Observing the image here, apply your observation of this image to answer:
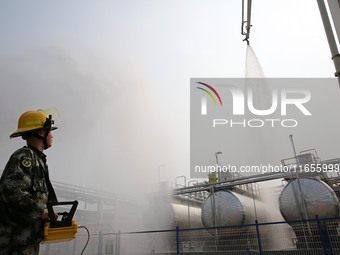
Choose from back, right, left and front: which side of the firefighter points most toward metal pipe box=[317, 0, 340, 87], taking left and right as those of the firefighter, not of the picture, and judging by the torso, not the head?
front

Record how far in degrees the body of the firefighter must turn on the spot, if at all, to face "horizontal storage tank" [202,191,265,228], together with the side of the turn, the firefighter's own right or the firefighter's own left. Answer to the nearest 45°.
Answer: approximately 45° to the firefighter's own left

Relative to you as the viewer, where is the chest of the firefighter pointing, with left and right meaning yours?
facing to the right of the viewer

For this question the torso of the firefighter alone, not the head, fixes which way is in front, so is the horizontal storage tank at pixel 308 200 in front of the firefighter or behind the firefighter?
in front

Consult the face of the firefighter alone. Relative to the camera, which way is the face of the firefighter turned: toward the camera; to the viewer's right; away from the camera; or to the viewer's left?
to the viewer's right

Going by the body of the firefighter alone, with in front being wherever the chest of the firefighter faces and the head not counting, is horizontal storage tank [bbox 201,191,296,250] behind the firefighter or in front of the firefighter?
in front
